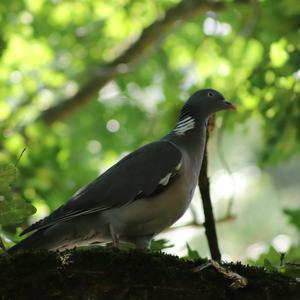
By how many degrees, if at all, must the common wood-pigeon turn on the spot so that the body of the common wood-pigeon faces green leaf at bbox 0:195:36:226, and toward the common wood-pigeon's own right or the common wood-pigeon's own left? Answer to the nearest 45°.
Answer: approximately 135° to the common wood-pigeon's own right

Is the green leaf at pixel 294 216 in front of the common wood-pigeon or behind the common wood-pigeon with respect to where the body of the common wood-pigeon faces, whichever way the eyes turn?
in front

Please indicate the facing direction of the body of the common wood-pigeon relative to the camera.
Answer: to the viewer's right
